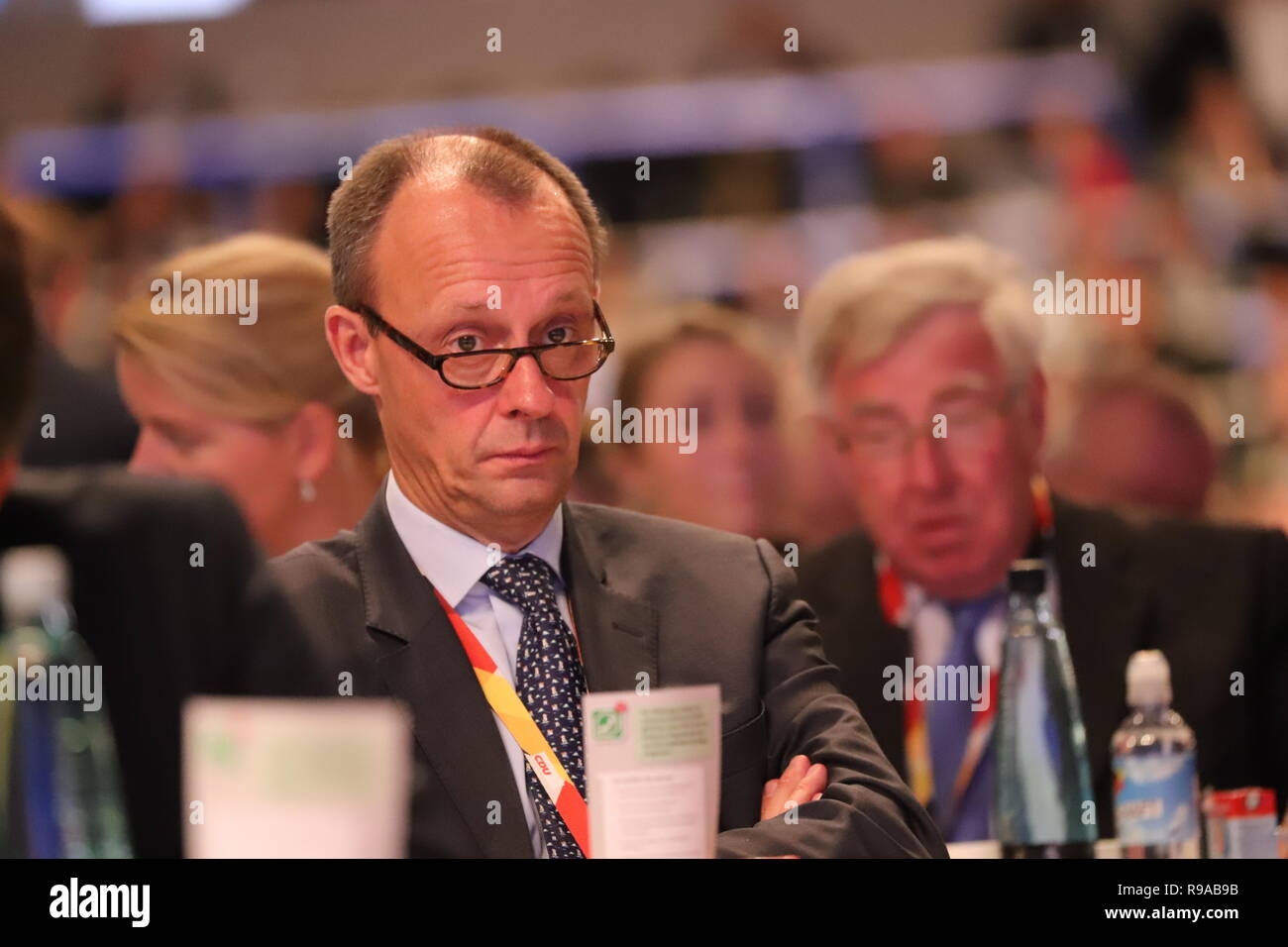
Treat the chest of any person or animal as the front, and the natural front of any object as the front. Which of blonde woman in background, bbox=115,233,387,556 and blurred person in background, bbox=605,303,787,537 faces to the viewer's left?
the blonde woman in background

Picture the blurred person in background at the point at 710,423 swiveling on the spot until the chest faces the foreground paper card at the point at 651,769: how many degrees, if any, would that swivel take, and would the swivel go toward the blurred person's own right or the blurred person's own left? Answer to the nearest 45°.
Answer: approximately 45° to the blurred person's own right

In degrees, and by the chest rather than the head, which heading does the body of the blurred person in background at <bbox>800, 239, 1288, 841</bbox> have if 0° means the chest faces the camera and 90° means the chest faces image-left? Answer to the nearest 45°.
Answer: approximately 45°

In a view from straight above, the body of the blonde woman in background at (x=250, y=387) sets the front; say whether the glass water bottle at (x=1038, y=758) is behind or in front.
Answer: behind

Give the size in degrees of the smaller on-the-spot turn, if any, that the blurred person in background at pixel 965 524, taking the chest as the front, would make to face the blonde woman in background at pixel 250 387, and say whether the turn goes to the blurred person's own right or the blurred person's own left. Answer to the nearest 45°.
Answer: approximately 45° to the blurred person's own right

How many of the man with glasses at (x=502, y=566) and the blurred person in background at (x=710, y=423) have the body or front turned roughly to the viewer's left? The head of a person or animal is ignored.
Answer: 0

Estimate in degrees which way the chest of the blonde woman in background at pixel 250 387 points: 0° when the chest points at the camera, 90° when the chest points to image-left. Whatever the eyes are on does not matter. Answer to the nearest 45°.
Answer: approximately 90°

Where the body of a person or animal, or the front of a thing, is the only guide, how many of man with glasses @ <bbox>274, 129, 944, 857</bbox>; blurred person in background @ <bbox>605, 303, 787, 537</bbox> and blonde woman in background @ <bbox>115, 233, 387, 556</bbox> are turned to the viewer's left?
1

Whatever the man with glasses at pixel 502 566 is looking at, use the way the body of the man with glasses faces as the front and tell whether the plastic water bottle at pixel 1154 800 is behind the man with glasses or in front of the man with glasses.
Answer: in front
